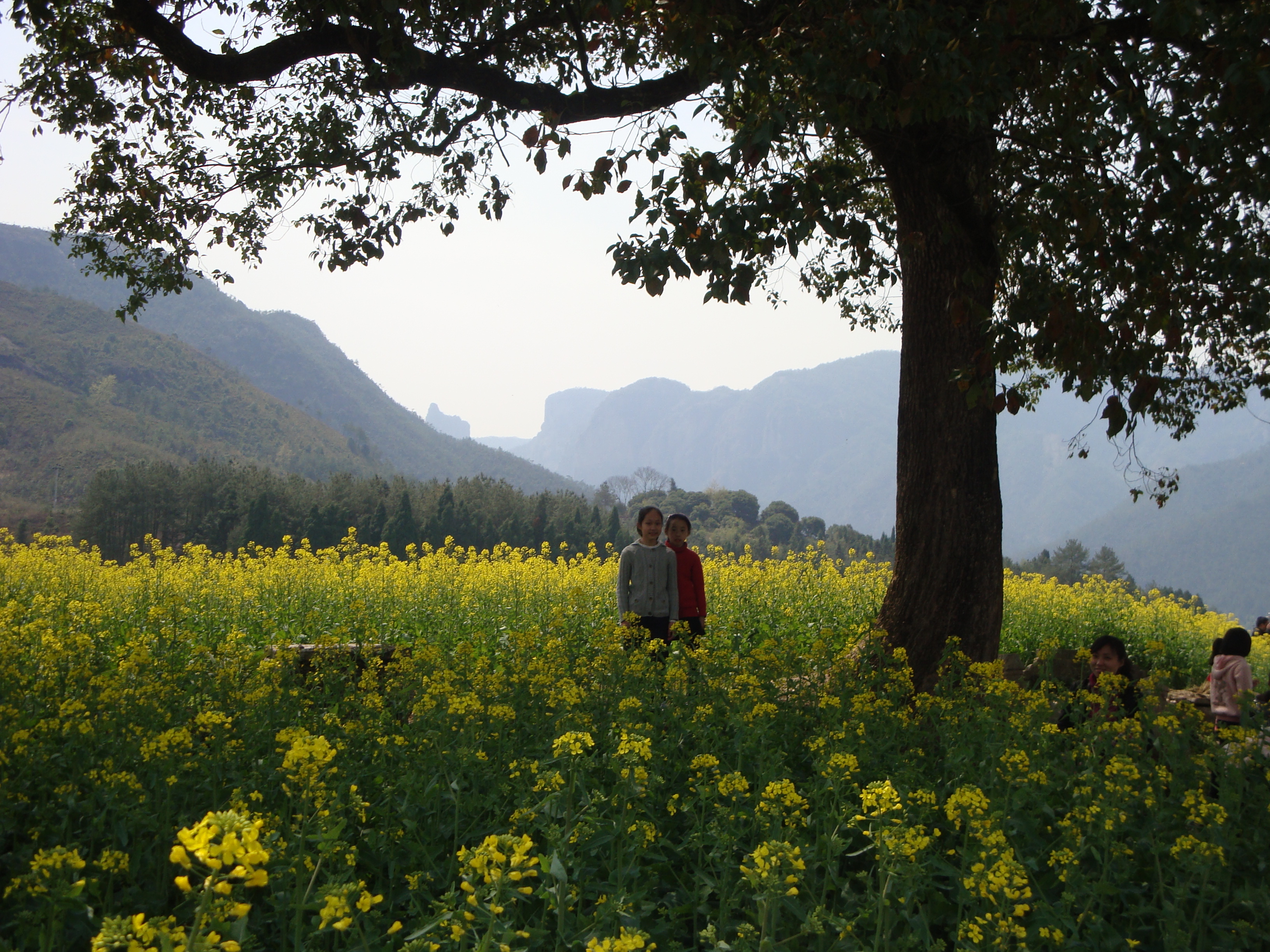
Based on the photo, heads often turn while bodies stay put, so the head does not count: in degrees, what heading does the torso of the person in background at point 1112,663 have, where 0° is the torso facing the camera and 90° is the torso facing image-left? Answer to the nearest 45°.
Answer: approximately 45°

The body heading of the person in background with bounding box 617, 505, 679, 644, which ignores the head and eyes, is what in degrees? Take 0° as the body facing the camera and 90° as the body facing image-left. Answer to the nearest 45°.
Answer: approximately 0°

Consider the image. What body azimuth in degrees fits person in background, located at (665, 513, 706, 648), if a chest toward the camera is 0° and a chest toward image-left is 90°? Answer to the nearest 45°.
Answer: approximately 0°

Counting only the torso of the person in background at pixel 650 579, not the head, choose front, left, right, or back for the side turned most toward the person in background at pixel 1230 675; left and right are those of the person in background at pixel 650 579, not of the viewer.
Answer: left

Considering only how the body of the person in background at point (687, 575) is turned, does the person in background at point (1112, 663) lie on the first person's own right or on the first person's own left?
on the first person's own left

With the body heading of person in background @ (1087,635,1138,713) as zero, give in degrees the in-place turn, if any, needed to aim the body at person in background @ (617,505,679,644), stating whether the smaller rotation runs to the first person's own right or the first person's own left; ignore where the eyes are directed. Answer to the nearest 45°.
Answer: approximately 45° to the first person's own right

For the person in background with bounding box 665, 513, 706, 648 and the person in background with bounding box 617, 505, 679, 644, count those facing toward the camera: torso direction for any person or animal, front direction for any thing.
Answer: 2

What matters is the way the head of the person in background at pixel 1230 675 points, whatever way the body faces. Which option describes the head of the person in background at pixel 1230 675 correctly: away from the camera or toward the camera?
away from the camera
